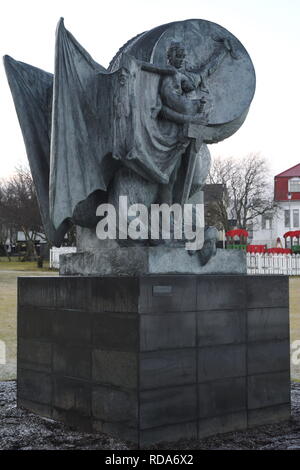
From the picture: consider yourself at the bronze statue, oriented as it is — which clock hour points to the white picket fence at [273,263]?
The white picket fence is roughly at 8 o'clock from the bronze statue.

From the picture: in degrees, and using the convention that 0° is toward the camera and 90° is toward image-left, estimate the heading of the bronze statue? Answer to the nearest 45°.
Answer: approximately 315°
